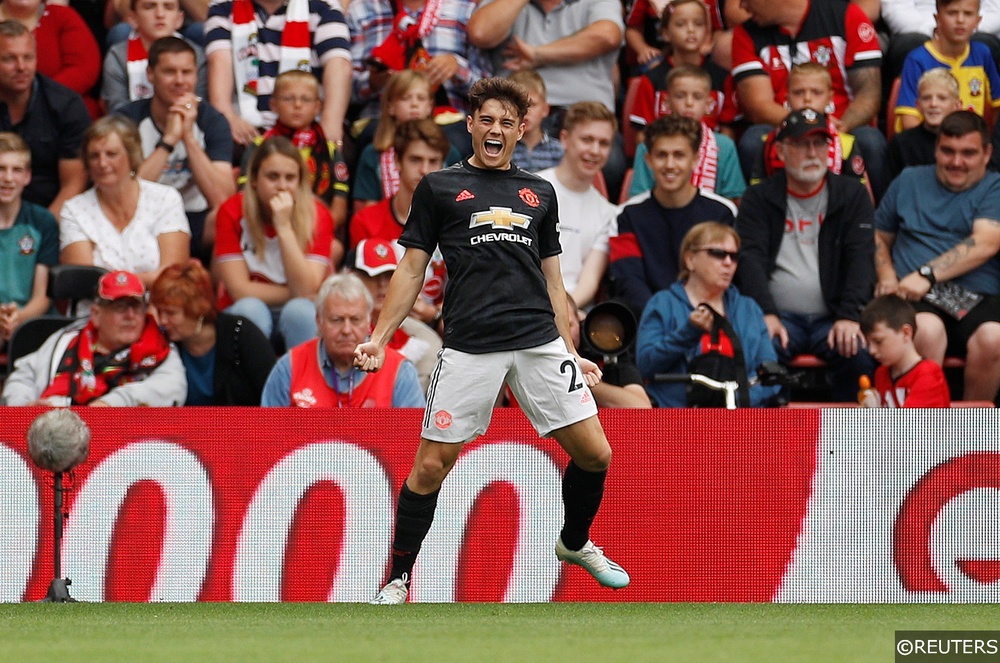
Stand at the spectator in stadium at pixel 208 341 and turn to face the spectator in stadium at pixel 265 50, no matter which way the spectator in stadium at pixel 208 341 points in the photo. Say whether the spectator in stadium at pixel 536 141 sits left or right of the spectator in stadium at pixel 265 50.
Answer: right

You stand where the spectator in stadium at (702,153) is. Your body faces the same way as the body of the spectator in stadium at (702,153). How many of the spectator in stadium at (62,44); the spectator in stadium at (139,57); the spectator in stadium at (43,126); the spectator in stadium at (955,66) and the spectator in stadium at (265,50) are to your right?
4

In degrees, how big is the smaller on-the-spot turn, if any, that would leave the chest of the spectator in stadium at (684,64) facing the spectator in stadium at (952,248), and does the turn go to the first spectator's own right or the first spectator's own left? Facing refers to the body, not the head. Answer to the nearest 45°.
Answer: approximately 45° to the first spectator's own left

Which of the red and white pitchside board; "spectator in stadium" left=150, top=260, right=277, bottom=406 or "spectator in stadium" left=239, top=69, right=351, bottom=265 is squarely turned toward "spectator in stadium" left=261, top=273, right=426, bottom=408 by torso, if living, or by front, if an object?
"spectator in stadium" left=239, top=69, right=351, bottom=265

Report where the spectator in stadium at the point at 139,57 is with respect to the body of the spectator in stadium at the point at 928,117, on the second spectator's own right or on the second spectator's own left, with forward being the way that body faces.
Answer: on the second spectator's own right

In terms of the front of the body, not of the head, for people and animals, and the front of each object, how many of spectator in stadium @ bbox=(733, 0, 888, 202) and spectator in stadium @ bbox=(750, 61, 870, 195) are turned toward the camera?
2

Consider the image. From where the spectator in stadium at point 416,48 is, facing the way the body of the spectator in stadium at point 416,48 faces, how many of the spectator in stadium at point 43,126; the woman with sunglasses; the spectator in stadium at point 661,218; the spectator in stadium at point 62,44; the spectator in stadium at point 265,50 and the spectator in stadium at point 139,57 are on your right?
4

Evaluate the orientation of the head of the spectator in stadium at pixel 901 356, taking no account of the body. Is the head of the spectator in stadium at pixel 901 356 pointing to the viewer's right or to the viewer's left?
to the viewer's left

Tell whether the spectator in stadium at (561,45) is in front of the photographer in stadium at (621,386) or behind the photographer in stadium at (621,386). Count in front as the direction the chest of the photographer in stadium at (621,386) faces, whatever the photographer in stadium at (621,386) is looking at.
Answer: behind

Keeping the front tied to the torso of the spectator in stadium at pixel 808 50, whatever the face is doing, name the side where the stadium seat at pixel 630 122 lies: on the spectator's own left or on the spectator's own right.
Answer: on the spectator's own right

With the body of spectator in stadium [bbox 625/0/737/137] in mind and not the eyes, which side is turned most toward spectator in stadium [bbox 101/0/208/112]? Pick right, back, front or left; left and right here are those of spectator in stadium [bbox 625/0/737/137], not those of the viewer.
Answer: right

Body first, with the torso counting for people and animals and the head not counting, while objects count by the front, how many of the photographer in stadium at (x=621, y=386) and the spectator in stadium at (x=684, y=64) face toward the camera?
2

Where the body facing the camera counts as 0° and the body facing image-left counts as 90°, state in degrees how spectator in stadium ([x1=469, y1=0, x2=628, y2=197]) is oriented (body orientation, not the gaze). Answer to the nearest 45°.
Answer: approximately 0°

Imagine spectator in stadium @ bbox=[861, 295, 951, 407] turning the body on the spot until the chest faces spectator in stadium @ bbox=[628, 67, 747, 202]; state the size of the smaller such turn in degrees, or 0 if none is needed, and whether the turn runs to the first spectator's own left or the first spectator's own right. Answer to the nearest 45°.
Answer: approximately 90° to the first spectator's own right
